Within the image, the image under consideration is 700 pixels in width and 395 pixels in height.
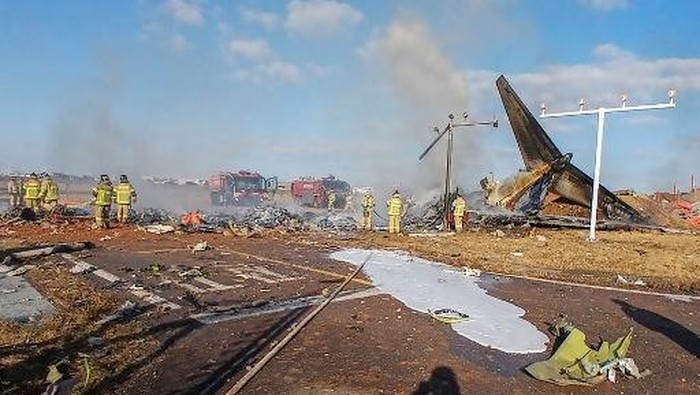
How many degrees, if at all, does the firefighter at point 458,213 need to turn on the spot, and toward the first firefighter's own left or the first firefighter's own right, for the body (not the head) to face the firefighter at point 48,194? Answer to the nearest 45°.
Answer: approximately 90° to the first firefighter's own left

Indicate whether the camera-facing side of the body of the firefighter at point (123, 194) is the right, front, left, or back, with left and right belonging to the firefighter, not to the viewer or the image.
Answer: back

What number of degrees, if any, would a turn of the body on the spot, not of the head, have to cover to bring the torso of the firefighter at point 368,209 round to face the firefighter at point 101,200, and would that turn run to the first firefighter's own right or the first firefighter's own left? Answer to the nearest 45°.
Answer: approximately 135° to the first firefighter's own left

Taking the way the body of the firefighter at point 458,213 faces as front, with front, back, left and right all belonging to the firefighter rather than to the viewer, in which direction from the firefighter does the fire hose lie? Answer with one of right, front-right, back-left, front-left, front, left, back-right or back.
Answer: back

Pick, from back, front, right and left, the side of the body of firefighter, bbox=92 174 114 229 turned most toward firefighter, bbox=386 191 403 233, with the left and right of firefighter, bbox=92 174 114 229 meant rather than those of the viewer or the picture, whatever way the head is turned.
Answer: right

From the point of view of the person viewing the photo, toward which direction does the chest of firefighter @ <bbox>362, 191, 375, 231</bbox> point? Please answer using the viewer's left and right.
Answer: facing away from the viewer

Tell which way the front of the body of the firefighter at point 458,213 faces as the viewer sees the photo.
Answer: away from the camera

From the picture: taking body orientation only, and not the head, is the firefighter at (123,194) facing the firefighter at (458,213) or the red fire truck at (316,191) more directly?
the red fire truck

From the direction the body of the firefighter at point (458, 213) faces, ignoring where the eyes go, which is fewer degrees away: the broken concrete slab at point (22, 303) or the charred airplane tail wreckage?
the charred airplane tail wreckage

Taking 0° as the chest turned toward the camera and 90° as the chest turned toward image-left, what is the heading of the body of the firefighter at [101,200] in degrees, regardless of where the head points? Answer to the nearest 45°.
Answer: approximately 180°
